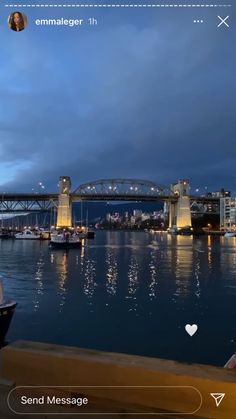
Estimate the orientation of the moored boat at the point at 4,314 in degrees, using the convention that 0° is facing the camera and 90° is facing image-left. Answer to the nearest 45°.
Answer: approximately 270°
